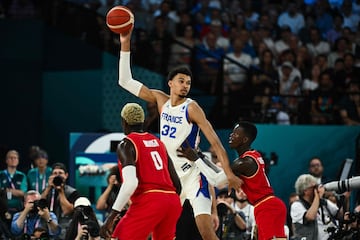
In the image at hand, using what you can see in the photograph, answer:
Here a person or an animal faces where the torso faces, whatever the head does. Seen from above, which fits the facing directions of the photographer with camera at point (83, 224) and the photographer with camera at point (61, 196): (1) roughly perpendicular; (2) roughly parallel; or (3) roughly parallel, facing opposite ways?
roughly parallel

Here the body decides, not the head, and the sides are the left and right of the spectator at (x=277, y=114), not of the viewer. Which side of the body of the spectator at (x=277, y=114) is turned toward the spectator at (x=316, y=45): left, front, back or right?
back

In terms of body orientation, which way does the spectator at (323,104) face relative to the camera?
toward the camera

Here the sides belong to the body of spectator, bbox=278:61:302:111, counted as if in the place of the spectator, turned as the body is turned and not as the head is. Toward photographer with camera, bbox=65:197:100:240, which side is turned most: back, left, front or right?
front

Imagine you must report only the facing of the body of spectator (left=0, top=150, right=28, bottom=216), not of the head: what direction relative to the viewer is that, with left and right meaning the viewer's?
facing the viewer

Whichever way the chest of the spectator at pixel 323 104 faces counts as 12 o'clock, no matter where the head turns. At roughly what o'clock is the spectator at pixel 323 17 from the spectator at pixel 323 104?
the spectator at pixel 323 17 is roughly at 6 o'clock from the spectator at pixel 323 104.

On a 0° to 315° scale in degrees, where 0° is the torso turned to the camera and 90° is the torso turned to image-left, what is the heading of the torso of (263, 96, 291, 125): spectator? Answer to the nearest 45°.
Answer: approximately 0°

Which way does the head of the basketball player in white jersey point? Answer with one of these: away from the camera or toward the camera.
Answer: toward the camera

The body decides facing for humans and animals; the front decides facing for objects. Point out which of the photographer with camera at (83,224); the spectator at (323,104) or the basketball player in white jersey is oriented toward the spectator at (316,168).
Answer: the spectator at (323,104)

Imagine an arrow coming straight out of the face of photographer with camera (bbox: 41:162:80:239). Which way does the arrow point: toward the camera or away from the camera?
toward the camera
